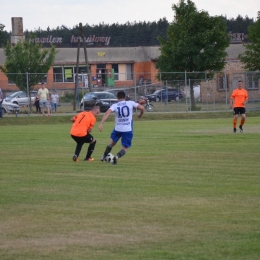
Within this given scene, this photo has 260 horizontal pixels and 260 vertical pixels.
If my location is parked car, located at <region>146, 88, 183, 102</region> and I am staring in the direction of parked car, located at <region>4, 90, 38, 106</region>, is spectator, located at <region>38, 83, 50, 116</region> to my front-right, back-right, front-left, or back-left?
front-left

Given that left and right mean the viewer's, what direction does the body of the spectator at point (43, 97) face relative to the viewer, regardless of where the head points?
facing the viewer

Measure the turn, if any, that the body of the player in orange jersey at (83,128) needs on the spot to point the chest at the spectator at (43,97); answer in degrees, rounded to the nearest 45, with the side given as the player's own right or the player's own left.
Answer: approximately 45° to the player's own left

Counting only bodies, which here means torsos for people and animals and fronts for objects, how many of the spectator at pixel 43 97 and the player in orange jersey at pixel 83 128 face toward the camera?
1

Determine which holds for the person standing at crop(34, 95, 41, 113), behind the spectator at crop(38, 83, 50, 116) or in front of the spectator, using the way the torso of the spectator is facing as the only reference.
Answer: behind

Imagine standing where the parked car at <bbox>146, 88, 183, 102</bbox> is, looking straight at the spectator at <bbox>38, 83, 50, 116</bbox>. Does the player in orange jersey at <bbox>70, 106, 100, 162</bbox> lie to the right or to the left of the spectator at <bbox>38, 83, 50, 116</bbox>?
left

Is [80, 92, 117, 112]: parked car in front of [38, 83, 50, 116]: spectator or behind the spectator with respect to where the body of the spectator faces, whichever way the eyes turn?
behind

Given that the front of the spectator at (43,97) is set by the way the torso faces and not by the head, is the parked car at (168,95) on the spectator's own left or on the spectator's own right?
on the spectator's own left

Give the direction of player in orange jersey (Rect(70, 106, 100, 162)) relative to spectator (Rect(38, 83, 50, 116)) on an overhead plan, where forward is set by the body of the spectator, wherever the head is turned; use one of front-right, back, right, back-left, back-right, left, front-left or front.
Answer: front

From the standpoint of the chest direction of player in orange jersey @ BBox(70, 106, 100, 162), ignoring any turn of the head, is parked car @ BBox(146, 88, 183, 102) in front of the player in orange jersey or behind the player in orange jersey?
in front

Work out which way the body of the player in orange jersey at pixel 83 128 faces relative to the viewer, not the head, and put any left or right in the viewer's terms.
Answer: facing away from the viewer and to the right of the viewer

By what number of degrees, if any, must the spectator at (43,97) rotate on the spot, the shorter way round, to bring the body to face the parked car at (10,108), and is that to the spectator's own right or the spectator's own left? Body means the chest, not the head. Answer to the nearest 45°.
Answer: approximately 135° to the spectator's own right

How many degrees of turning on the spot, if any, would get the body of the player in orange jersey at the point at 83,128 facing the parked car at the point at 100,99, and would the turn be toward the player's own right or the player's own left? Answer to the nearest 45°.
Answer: approximately 45° to the player's own left
